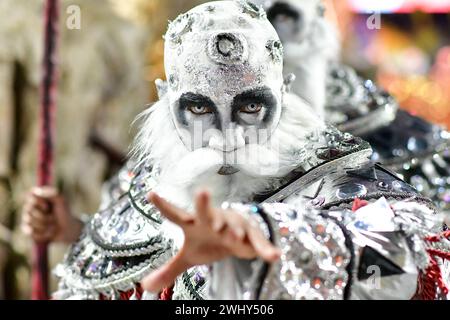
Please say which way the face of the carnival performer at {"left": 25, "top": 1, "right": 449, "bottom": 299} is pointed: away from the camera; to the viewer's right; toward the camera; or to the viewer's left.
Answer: toward the camera

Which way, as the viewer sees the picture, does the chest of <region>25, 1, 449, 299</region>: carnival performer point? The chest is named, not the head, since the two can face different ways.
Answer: toward the camera
